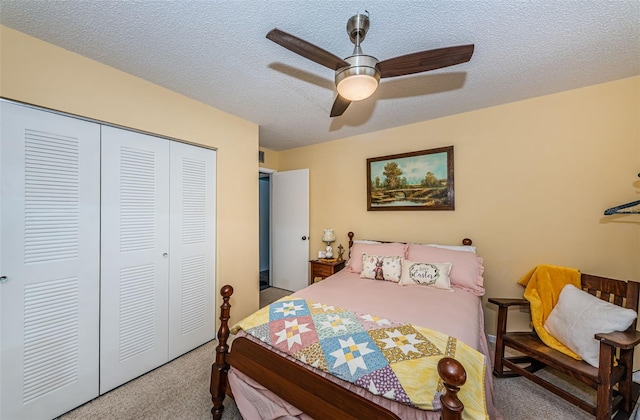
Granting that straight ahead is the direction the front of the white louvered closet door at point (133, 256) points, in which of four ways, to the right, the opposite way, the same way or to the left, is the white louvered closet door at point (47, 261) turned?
the same way

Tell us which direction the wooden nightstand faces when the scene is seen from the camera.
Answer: facing the viewer and to the left of the viewer

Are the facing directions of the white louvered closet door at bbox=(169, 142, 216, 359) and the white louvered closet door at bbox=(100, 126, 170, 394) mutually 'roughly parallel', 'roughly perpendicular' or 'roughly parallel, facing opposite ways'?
roughly parallel

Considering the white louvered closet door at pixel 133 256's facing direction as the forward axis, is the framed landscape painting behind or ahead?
ahead

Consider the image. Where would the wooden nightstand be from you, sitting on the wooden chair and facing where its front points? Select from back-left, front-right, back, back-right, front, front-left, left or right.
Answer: front-right

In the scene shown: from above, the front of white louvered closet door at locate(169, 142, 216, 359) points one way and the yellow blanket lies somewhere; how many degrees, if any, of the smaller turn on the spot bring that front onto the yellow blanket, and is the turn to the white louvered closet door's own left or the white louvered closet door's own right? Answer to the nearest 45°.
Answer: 0° — it already faces it

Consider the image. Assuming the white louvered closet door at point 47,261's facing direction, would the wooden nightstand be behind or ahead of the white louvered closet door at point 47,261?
ahead

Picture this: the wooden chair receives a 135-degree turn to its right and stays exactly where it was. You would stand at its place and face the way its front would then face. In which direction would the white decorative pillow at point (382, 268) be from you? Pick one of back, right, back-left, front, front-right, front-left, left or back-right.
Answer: left

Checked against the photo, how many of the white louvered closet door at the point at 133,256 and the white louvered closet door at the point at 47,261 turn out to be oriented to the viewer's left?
0

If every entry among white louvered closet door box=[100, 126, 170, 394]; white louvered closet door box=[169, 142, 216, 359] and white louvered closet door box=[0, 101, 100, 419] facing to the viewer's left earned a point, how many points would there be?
0

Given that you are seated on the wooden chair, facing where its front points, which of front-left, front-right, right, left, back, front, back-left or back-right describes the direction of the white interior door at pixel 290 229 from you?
front-right

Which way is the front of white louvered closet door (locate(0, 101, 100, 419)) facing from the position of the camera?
facing the viewer and to the right of the viewer

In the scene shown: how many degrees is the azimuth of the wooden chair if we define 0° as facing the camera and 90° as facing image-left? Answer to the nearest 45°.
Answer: approximately 45°

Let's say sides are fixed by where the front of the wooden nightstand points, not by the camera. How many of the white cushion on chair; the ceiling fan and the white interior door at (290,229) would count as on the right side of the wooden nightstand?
1

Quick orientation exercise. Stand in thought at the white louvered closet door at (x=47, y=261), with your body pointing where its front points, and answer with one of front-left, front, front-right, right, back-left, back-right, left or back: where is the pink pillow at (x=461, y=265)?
front

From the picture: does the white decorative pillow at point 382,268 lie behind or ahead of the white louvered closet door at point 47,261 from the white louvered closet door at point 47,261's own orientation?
ahead

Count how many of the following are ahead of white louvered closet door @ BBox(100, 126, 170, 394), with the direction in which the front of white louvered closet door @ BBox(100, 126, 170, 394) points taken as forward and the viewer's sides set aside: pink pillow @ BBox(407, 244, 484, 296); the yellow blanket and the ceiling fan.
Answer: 3

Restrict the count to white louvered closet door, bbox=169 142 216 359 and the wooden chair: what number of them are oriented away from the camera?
0

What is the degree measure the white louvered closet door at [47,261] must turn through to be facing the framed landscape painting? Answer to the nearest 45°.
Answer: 0° — it already faces it
